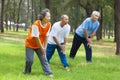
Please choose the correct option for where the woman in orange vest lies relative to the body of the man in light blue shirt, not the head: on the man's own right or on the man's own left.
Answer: on the man's own right

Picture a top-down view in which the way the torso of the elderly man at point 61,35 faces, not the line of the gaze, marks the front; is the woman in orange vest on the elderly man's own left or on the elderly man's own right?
on the elderly man's own right

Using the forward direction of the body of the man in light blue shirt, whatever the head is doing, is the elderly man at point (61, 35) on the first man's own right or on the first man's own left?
on the first man's own right

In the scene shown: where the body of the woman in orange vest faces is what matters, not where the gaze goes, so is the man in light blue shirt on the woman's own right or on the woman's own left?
on the woman's own left

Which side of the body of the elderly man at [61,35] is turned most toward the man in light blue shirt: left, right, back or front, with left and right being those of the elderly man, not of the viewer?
left

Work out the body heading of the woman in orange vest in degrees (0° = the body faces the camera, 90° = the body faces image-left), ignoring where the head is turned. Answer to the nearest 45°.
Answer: approximately 315°
